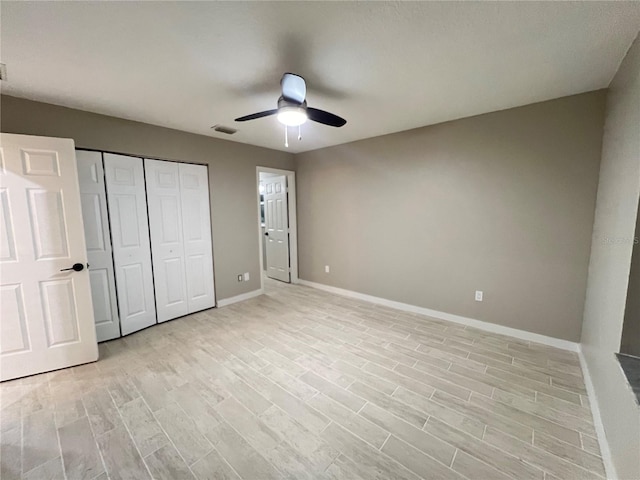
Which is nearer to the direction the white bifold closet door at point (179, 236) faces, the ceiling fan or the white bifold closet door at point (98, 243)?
the ceiling fan

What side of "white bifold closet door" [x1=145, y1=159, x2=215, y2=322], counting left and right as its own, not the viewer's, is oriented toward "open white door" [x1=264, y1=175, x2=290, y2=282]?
left

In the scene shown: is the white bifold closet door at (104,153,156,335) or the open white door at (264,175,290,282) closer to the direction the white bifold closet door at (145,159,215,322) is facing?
the open white door

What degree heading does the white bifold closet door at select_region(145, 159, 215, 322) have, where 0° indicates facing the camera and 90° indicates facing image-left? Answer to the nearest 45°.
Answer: approximately 315°

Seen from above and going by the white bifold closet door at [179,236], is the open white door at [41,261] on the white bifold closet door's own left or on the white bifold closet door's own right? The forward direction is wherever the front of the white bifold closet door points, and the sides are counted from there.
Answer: on the white bifold closet door's own right

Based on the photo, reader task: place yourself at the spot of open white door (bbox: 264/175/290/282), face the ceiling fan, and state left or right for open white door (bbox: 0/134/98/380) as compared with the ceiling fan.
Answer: right

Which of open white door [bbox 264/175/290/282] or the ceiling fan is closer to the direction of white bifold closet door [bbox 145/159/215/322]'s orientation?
the ceiling fan
